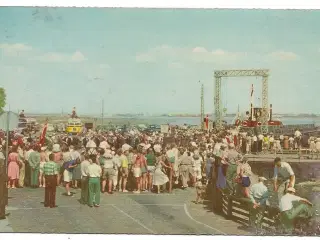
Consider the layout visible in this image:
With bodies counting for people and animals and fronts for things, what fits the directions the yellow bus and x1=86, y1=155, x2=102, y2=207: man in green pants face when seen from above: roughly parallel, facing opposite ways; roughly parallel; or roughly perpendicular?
roughly parallel, facing opposite ways

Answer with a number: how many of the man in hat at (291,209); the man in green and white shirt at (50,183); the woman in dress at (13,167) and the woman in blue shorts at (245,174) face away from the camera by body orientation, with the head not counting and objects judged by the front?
3

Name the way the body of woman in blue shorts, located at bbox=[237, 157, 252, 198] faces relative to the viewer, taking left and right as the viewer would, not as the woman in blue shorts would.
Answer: facing away from the viewer

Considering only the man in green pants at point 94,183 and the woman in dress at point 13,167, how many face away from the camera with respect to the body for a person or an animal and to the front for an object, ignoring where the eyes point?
2

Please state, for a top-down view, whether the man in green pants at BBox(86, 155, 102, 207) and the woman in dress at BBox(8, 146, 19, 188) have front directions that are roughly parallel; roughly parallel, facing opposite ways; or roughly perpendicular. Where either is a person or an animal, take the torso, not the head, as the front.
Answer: roughly parallel

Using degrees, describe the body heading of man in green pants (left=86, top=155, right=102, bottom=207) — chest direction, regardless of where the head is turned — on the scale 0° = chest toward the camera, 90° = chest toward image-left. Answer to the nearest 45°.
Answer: approximately 180°

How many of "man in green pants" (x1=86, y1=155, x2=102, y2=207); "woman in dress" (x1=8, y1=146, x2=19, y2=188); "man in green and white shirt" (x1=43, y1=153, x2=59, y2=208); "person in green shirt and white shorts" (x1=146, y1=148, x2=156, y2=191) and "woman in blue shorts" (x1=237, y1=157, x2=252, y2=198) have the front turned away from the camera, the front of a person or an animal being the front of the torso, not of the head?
5

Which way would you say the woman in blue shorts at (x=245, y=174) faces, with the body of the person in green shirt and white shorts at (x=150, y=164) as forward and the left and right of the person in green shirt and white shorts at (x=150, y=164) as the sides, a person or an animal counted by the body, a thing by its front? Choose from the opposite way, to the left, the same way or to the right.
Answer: the same way

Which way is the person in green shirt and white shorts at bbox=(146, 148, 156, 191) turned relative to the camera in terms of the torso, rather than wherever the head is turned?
away from the camera

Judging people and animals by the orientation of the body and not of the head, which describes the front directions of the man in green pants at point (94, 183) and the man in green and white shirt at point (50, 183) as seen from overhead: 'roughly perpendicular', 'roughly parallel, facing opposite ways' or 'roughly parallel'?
roughly parallel

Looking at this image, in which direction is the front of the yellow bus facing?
toward the camera

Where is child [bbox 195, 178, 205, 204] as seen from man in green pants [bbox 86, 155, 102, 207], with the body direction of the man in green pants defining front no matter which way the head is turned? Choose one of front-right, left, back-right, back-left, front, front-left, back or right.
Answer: right

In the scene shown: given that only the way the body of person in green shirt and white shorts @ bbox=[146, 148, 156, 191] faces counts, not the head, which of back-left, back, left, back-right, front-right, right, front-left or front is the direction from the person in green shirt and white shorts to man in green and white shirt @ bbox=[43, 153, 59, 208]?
left
